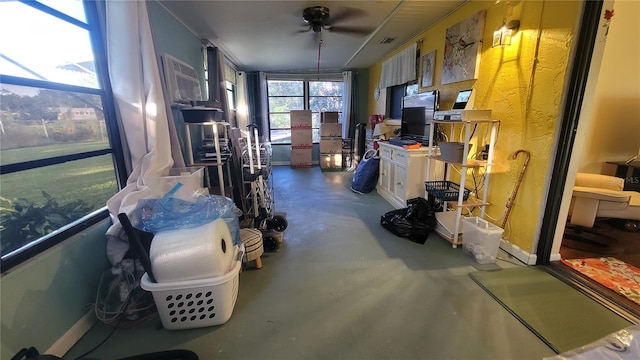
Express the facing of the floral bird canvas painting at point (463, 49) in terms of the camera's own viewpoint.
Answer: facing the viewer and to the left of the viewer

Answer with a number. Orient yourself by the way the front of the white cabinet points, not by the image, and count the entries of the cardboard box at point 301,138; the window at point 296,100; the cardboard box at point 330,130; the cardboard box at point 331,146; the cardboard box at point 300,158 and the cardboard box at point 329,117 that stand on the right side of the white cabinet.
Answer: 6

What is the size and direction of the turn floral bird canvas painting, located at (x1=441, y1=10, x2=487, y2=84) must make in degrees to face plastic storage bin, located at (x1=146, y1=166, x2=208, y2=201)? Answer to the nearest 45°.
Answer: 0° — it already faces it

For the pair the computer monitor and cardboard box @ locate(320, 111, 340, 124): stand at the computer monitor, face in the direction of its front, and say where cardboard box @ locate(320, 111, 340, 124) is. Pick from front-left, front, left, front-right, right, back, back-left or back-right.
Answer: right

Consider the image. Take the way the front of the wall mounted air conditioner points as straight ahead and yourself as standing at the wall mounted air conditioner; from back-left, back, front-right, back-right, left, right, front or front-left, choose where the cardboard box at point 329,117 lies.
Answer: left

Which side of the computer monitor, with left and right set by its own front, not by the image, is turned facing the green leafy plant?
front

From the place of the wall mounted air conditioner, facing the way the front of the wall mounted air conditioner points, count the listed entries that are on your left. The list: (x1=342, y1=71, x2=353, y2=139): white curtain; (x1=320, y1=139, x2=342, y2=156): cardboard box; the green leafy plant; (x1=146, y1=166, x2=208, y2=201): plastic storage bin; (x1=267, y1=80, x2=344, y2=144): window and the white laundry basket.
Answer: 3

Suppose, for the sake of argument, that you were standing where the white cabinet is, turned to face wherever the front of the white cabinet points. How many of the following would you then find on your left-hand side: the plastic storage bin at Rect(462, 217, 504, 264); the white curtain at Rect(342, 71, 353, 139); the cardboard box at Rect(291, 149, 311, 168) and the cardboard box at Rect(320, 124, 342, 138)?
1

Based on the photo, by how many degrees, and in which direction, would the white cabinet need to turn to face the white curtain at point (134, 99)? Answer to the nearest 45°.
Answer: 0° — it already faces it

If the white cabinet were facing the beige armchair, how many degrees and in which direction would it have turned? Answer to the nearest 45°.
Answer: approximately 135° to its left

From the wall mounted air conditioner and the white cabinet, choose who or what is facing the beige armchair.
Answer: the wall mounted air conditioner

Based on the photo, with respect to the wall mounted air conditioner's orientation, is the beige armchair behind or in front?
in front

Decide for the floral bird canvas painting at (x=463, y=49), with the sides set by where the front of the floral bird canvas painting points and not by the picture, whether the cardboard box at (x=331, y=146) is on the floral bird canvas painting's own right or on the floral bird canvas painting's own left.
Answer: on the floral bird canvas painting's own right

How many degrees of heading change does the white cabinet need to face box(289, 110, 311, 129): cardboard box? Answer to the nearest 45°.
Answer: approximately 90° to its right

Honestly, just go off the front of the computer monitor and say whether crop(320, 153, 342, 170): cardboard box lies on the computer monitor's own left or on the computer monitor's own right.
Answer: on the computer monitor's own right

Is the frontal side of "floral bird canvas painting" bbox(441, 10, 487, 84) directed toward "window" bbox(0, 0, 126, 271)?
yes
